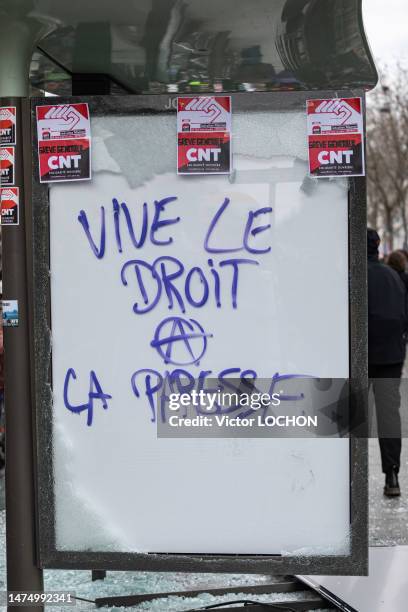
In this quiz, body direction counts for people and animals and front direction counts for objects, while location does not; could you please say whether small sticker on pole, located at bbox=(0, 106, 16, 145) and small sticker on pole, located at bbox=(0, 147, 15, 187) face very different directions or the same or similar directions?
same or similar directions

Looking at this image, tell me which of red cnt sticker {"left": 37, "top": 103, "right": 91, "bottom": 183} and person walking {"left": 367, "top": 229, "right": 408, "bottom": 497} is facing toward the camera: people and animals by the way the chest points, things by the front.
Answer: the red cnt sticker

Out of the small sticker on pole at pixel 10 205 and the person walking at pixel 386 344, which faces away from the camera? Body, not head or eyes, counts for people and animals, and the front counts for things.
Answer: the person walking

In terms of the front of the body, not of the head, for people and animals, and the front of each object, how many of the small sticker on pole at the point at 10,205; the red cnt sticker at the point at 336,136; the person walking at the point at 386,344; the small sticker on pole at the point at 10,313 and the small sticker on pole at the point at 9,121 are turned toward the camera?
4

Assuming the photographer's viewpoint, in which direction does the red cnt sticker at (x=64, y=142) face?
facing the viewer

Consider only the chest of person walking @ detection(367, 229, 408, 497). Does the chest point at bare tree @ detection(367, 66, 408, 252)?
yes

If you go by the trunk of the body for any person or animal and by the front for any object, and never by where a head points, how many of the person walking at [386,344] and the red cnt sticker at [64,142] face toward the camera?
1

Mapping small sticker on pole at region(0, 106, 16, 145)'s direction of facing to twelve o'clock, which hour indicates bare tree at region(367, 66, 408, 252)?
The bare tree is roughly at 7 o'clock from the small sticker on pole.

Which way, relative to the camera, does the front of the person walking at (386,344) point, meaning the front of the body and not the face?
away from the camera

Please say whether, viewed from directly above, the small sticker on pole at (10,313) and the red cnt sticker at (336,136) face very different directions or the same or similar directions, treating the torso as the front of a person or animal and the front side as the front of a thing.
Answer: same or similar directions

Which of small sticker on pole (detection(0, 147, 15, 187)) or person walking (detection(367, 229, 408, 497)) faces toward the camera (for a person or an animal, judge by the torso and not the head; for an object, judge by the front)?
the small sticker on pole

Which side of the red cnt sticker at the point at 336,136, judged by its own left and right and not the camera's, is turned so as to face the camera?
front

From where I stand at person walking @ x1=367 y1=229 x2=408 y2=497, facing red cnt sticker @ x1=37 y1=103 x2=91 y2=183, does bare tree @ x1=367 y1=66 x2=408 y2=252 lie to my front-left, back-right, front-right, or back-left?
back-right
